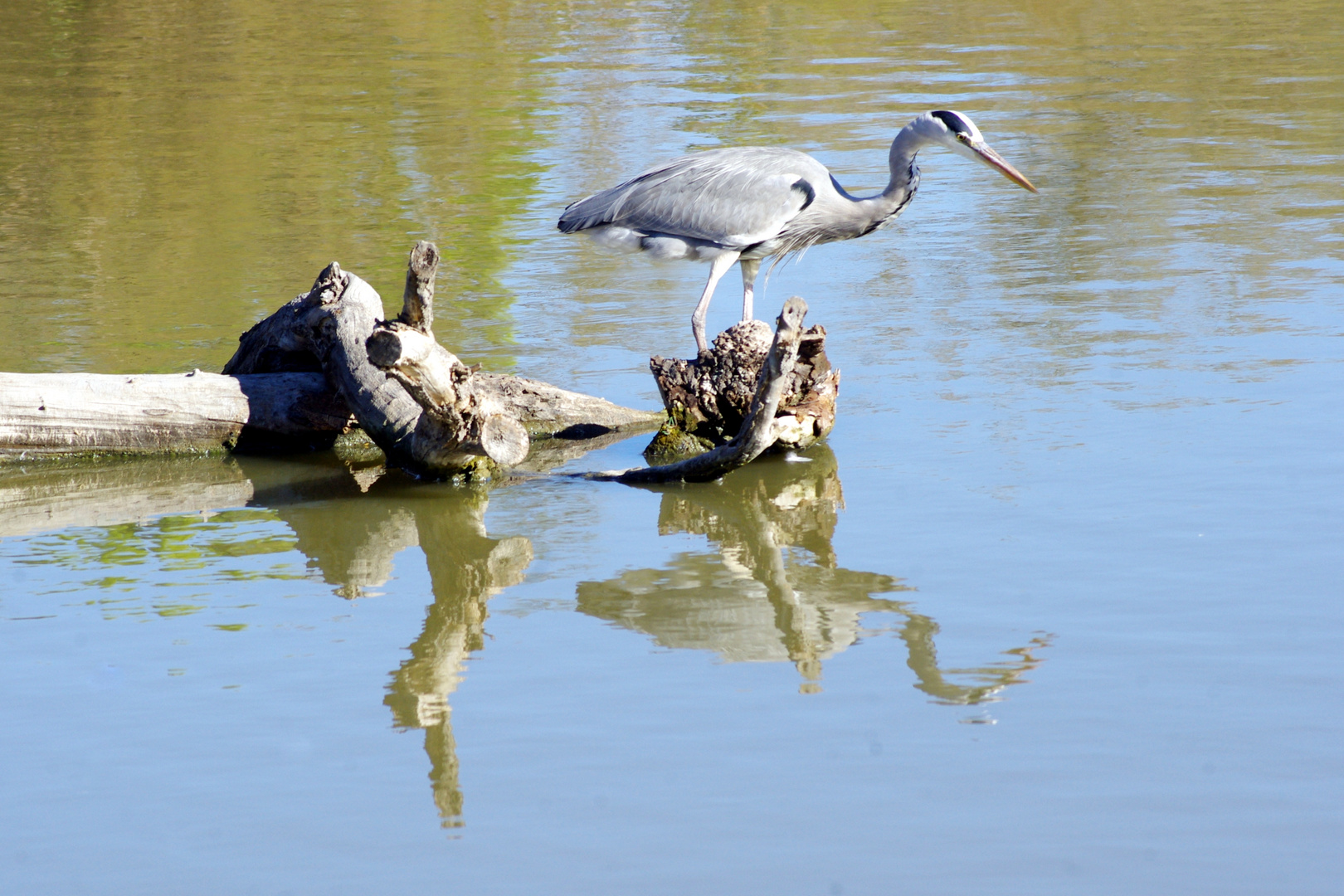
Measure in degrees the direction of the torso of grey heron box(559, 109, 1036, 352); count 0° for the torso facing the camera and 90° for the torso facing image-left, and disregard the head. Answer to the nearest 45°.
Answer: approximately 270°

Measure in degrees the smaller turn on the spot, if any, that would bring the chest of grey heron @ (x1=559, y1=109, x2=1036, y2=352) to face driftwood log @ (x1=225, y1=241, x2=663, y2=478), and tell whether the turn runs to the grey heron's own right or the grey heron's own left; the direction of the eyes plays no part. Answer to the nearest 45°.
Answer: approximately 135° to the grey heron's own right

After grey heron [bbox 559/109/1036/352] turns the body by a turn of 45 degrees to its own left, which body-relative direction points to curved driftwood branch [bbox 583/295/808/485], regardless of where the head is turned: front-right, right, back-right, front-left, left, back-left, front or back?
back-right
